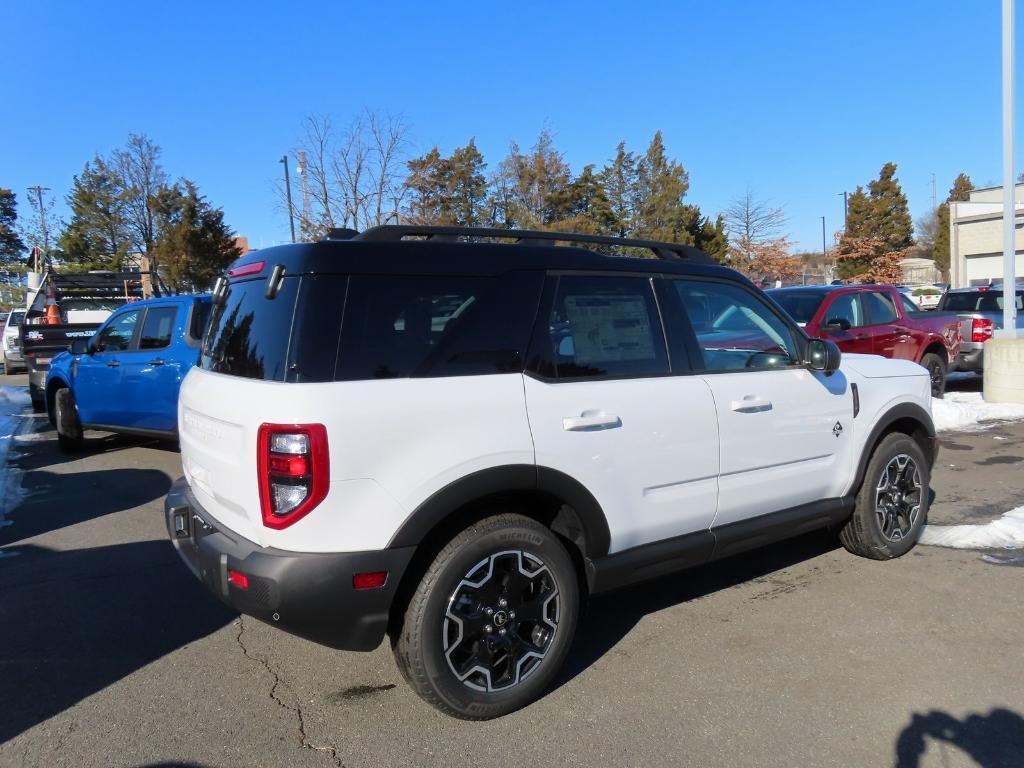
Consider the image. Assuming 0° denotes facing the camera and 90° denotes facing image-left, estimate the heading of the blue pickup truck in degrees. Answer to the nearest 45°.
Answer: approximately 135°

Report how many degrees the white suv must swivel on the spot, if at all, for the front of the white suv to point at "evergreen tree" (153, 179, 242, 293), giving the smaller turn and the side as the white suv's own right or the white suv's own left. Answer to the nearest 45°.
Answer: approximately 90° to the white suv's own left

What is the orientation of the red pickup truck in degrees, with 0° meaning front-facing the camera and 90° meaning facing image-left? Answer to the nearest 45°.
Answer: approximately 45°

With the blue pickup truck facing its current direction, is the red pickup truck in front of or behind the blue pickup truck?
behind

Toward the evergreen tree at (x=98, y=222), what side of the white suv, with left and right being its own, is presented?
left

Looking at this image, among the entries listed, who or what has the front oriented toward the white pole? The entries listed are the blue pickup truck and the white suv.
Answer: the white suv

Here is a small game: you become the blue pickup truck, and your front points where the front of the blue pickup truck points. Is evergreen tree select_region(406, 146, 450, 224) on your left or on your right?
on your right

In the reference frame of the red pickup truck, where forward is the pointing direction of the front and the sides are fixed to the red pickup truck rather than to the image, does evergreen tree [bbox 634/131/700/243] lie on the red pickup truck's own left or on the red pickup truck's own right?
on the red pickup truck's own right

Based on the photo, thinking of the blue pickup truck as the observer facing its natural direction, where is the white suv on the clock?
The white suv is roughly at 7 o'clock from the blue pickup truck.

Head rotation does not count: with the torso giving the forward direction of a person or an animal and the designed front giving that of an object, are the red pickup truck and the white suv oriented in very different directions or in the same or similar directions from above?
very different directions
